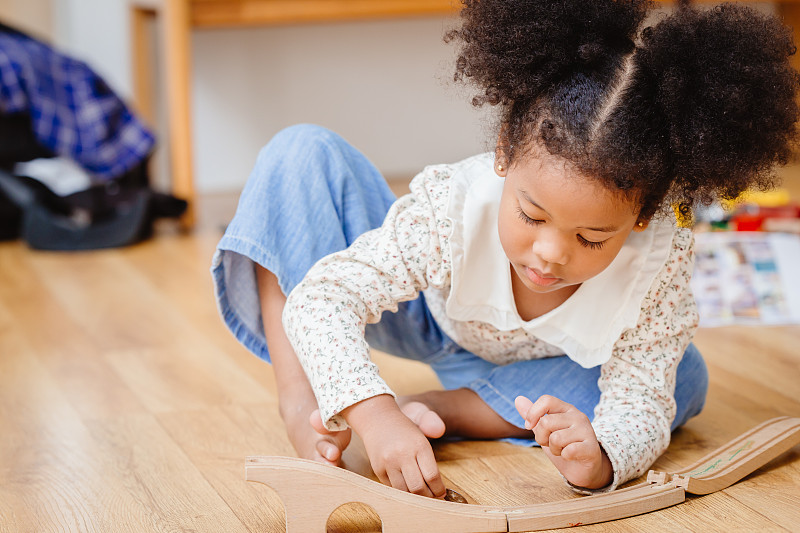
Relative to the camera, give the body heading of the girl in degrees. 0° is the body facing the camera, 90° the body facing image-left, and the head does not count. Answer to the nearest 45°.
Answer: approximately 0°

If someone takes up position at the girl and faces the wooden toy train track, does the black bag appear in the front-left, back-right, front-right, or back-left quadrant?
back-right
